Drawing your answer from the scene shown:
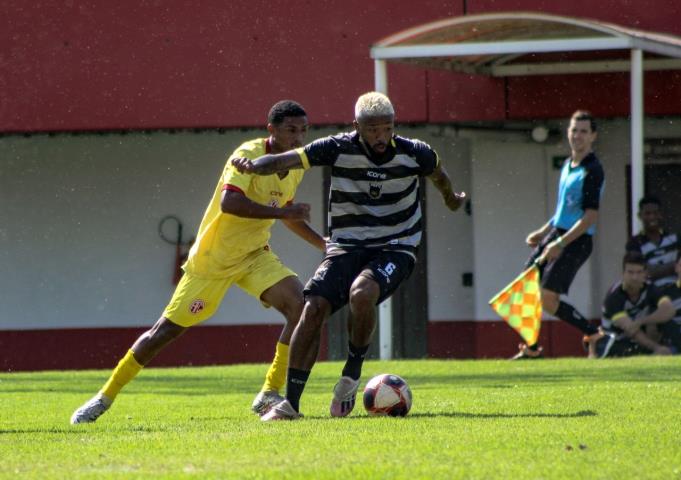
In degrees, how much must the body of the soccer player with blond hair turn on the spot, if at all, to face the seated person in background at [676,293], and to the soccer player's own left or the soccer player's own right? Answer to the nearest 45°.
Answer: approximately 135° to the soccer player's own left

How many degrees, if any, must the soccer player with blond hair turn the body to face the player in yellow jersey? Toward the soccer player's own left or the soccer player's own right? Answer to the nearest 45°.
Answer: approximately 135° to the soccer player's own right

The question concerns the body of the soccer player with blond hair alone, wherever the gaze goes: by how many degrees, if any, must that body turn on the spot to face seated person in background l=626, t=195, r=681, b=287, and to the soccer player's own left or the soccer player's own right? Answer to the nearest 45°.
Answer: approximately 135° to the soccer player's own left

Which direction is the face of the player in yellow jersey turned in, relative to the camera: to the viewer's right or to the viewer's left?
to the viewer's right

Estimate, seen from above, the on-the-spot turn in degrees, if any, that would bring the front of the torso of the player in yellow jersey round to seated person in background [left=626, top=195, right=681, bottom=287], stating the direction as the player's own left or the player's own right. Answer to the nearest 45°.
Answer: approximately 90° to the player's own left

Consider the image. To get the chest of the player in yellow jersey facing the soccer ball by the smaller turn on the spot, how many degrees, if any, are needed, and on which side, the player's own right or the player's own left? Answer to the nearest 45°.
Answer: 0° — they already face it

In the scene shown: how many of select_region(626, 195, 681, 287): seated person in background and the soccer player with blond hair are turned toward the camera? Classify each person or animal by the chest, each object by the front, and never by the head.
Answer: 2

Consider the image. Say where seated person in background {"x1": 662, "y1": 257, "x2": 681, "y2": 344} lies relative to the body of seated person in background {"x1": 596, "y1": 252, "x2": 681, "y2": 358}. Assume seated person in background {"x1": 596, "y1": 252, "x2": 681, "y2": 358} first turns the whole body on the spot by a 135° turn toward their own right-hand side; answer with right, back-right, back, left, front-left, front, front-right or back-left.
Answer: right

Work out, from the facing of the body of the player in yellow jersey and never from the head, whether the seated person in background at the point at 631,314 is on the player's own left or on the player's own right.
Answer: on the player's own left

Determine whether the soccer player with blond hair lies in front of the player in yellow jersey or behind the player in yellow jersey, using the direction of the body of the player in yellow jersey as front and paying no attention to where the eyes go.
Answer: in front
